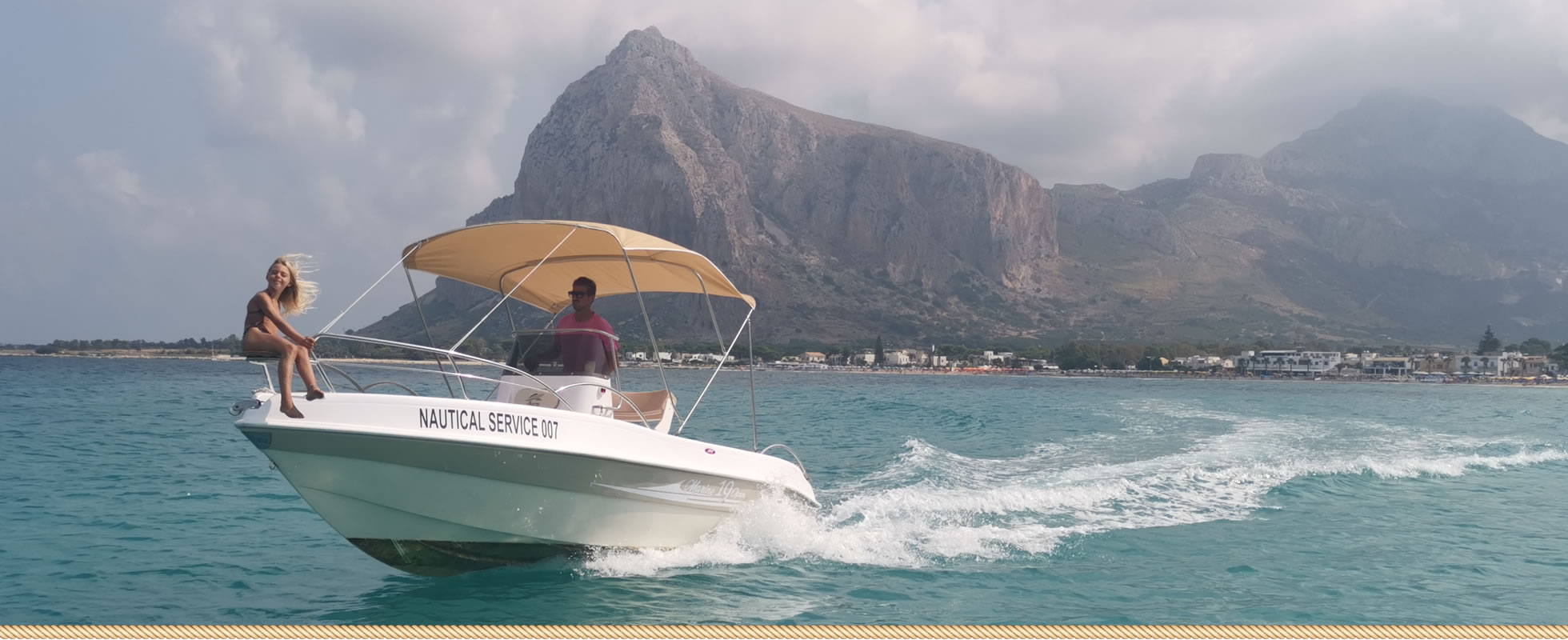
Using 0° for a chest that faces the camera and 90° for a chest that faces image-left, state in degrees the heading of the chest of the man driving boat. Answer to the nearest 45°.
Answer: approximately 45°

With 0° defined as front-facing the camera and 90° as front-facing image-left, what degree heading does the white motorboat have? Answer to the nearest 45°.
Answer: approximately 45°
